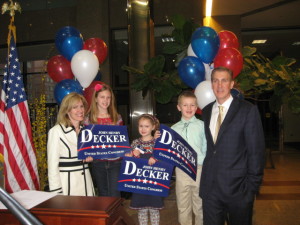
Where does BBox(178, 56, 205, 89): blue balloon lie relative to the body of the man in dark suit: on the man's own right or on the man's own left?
on the man's own right

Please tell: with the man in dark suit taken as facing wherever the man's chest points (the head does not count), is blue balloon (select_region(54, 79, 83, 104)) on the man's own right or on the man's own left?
on the man's own right

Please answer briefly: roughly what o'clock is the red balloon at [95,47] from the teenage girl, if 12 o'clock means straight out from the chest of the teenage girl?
The red balloon is roughly at 6 o'clock from the teenage girl.

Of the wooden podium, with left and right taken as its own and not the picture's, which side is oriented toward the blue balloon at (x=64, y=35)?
back

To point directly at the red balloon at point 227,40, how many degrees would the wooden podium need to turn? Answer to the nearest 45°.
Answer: approximately 135° to its left

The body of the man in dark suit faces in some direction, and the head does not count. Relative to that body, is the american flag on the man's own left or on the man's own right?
on the man's own right

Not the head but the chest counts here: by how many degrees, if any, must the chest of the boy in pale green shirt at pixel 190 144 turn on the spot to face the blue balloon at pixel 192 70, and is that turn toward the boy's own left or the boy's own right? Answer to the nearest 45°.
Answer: approximately 180°

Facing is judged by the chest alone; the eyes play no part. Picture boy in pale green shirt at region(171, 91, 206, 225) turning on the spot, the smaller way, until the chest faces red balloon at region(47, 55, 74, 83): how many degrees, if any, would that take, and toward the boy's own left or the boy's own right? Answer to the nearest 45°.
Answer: approximately 135° to the boy's own right

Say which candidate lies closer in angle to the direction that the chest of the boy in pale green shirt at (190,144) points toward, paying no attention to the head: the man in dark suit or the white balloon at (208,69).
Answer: the man in dark suit

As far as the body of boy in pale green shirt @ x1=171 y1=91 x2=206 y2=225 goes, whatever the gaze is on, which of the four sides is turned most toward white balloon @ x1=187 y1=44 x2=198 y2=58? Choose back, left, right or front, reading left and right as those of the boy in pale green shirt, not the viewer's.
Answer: back
